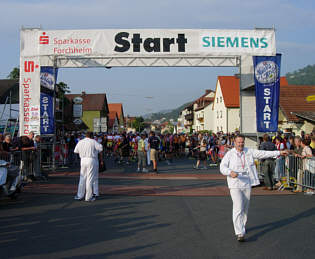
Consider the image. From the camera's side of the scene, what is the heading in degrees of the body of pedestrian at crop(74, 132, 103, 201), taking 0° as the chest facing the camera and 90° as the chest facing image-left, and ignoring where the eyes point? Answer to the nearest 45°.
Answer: approximately 180°

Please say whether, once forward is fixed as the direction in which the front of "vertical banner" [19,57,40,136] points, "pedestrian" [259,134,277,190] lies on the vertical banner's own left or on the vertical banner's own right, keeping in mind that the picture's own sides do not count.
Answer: on the vertical banner's own left

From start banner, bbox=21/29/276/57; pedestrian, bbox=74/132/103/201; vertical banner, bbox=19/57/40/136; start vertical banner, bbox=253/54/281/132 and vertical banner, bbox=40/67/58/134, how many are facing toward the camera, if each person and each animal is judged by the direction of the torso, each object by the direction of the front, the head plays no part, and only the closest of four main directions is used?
4

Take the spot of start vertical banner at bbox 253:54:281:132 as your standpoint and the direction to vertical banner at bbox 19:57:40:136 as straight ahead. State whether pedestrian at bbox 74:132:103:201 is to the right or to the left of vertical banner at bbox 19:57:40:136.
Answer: left

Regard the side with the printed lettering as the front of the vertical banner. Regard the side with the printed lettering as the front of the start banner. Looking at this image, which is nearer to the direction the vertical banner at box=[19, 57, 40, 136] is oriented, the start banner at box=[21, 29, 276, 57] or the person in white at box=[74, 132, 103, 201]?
the person in white

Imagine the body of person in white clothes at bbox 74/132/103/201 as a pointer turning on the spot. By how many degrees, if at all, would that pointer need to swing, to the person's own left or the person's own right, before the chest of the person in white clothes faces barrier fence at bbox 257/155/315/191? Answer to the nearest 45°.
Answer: approximately 90° to the person's own right

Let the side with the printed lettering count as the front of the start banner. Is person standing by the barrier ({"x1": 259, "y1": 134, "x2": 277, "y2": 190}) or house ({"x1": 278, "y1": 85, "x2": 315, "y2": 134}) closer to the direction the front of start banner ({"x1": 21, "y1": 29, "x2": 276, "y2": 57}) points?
the person standing by the barrier

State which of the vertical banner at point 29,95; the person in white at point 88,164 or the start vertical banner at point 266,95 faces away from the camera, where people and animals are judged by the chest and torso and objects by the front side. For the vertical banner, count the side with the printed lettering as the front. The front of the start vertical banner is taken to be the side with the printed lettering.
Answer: the person in white

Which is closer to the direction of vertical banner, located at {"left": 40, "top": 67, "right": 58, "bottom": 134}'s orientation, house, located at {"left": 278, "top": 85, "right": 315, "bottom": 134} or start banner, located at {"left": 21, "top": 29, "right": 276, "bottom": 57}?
the start banner

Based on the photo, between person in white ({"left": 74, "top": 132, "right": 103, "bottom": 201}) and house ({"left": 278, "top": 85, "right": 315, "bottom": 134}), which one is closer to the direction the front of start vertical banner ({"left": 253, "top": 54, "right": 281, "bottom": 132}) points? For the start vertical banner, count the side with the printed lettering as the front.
the person in white

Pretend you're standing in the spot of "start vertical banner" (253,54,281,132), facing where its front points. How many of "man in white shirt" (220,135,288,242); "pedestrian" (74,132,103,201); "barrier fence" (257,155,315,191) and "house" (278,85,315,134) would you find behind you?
1

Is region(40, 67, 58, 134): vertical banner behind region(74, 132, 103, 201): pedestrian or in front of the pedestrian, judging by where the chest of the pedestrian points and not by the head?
in front
